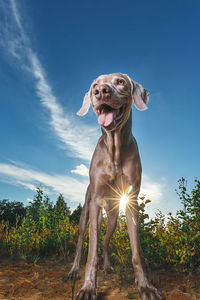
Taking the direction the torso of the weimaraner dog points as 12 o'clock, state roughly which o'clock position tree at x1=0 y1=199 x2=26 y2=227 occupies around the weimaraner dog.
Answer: The tree is roughly at 5 o'clock from the weimaraner dog.

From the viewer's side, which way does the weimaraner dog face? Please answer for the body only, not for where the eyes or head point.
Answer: toward the camera
